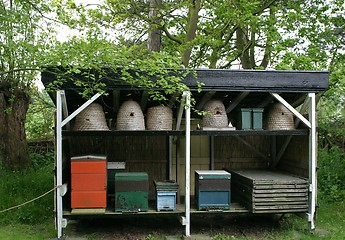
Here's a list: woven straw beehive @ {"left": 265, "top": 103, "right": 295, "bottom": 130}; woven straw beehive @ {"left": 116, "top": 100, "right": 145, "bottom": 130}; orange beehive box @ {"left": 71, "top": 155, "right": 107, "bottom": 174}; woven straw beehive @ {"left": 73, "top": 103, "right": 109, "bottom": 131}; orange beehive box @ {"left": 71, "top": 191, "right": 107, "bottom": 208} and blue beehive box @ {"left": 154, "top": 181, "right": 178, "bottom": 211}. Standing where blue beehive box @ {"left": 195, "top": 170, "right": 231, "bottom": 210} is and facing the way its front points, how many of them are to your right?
5

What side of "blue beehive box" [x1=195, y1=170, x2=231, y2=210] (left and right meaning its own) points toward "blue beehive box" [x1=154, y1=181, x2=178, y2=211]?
right

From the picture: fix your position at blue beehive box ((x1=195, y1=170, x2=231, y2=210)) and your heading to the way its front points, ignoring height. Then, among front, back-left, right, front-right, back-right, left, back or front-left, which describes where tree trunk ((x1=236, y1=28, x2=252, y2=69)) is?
back

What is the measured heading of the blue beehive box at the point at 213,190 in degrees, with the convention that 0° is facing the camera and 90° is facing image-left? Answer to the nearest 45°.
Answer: approximately 0°

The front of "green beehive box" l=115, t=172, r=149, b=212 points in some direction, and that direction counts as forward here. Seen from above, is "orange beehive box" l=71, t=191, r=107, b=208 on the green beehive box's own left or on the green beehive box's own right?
on the green beehive box's own right
